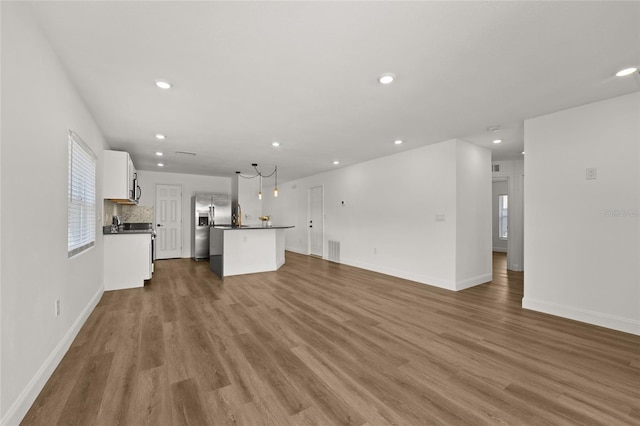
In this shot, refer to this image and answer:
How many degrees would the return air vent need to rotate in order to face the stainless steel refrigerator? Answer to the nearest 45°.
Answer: approximately 45° to its right

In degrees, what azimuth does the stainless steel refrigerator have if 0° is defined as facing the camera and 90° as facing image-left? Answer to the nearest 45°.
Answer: approximately 0°

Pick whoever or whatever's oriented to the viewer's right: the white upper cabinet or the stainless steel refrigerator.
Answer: the white upper cabinet

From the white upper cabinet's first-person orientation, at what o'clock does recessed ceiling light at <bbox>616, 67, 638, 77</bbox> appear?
The recessed ceiling light is roughly at 2 o'clock from the white upper cabinet.

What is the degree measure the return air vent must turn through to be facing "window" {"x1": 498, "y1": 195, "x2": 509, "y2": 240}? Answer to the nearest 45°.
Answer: approximately 135° to its left

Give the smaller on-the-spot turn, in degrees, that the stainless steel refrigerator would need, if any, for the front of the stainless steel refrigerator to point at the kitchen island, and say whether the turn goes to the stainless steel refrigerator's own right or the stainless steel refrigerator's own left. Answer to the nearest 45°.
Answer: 0° — it already faces it

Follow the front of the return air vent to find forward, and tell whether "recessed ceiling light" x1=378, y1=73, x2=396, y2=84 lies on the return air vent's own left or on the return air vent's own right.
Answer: on the return air vent's own left

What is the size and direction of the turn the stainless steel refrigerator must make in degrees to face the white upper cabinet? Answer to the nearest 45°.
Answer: approximately 45° to its right

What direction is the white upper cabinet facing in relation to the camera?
to the viewer's right

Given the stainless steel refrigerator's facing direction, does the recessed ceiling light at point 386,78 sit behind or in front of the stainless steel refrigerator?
in front

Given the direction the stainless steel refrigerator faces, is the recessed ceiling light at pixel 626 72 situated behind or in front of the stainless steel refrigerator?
in front

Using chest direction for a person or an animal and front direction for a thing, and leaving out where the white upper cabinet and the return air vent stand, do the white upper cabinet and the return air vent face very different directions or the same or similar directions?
very different directions

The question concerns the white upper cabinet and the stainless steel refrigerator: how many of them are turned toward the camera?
1

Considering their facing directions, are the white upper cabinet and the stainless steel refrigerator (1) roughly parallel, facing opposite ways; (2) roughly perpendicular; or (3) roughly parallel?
roughly perpendicular

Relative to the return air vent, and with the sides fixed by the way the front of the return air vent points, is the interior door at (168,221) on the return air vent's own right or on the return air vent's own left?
on the return air vent's own right

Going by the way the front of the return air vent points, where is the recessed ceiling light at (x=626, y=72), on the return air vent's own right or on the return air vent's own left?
on the return air vent's own left
